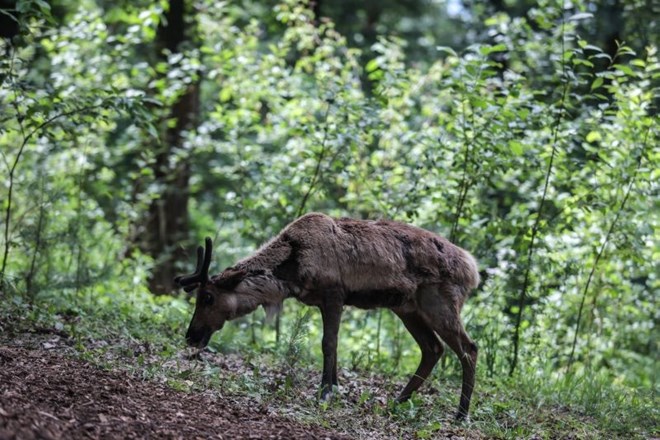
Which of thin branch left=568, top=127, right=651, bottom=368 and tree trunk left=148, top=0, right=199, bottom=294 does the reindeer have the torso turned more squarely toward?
the tree trunk

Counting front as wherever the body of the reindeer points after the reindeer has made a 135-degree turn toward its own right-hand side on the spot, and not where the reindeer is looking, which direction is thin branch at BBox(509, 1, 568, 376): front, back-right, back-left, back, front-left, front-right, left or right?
front

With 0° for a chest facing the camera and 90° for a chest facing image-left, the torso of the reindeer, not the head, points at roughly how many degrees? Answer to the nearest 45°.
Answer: approximately 90°

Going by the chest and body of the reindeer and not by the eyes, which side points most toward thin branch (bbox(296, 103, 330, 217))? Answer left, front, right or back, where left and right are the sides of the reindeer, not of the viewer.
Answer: right

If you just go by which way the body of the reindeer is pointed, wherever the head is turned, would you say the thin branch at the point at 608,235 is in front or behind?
behind
